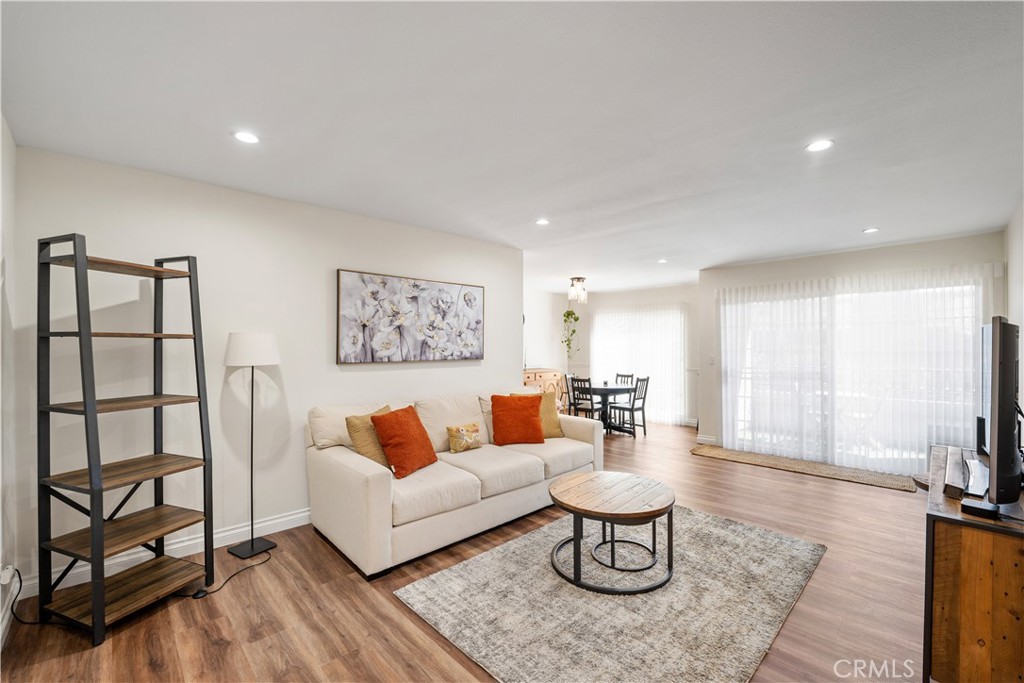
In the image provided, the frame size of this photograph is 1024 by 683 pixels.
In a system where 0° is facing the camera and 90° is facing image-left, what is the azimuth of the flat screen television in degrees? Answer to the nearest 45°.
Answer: approximately 90°

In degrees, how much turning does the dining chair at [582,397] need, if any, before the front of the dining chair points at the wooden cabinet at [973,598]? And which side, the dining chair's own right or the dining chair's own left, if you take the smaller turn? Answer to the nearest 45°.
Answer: approximately 135° to the dining chair's own right

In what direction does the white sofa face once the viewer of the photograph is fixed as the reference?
facing the viewer and to the right of the viewer

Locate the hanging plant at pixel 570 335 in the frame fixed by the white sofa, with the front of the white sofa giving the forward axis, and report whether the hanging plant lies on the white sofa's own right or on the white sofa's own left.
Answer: on the white sofa's own left

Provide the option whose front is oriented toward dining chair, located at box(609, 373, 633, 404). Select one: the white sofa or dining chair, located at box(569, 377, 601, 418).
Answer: dining chair, located at box(569, 377, 601, 418)

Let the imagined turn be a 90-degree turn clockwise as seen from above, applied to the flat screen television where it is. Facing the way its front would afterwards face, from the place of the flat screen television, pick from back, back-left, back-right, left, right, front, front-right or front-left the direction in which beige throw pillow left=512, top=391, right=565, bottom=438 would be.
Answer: left

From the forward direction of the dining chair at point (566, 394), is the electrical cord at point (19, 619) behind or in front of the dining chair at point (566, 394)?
behind

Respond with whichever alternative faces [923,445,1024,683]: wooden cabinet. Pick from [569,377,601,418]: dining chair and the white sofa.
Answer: the white sofa

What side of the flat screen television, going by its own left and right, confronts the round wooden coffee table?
front

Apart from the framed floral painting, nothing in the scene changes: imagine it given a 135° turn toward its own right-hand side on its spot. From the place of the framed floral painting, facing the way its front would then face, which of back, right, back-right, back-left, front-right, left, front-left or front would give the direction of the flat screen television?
back-left

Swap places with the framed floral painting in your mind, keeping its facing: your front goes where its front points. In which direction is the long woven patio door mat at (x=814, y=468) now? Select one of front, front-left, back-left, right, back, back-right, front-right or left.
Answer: front-left

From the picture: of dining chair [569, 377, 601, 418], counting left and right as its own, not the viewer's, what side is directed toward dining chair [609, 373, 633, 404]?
front

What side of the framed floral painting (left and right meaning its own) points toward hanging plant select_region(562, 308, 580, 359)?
left

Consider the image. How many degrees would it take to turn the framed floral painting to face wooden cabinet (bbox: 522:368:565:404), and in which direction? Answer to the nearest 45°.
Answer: approximately 90° to its left

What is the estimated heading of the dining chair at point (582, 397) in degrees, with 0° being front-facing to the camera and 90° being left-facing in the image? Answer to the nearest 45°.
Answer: approximately 225°
